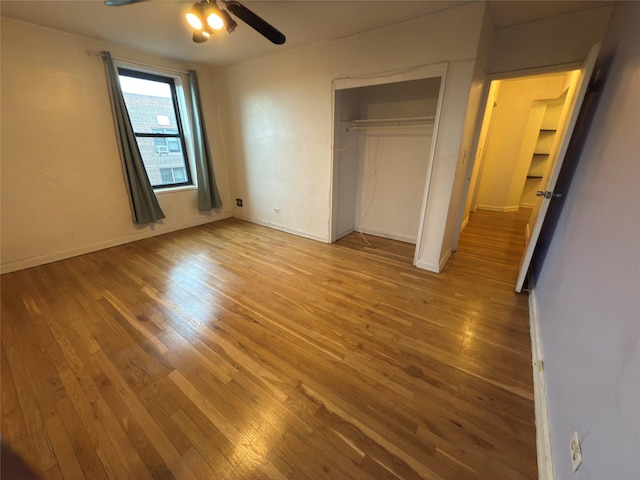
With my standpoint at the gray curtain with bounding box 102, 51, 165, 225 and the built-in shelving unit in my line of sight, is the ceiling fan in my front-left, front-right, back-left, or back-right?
front-right

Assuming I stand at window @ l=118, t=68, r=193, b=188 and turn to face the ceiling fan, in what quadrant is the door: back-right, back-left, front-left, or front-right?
front-left

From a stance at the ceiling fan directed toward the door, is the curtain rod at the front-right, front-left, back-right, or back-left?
back-left

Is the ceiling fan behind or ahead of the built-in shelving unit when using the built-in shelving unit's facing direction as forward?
ahead

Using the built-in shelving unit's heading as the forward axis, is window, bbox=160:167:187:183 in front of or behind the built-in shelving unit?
in front

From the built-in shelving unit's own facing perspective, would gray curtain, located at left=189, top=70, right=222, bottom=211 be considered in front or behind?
in front
